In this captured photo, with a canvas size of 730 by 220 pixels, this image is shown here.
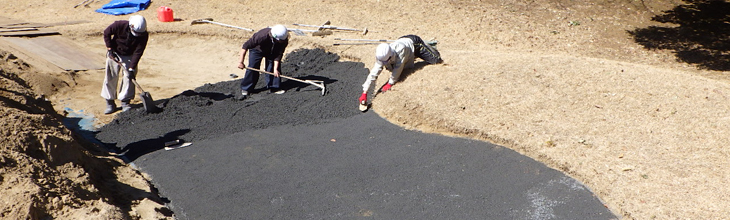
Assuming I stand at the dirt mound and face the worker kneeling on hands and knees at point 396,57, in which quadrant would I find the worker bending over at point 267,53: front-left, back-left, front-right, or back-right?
front-left

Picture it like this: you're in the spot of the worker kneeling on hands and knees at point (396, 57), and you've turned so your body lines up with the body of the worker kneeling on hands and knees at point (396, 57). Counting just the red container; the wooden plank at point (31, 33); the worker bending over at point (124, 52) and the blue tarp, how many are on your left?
0

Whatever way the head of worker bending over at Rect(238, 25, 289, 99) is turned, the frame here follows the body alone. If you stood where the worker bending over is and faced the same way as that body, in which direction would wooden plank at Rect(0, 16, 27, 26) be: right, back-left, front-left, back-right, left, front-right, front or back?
back

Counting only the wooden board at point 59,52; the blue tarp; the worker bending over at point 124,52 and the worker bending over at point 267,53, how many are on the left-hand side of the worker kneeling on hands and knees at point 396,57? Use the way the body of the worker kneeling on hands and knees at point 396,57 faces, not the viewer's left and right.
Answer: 0

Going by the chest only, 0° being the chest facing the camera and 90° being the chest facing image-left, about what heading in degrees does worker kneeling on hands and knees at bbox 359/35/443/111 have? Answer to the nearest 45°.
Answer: approximately 45°

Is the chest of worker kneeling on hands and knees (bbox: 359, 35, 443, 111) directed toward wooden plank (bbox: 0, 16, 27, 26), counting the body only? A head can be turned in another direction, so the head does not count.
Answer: no

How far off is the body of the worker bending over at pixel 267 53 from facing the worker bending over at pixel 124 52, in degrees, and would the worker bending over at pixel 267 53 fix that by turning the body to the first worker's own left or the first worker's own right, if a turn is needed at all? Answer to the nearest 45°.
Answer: approximately 135° to the first worker's own right

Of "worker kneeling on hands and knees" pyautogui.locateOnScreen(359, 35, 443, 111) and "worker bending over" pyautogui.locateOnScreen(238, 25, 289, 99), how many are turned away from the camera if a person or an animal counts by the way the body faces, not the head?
0

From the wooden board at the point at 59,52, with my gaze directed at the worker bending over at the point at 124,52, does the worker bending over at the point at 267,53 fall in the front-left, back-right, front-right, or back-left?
front-left

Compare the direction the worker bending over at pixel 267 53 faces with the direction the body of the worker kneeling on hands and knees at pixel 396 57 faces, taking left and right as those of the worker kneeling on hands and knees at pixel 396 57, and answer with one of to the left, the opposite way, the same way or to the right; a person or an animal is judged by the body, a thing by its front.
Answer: to the left

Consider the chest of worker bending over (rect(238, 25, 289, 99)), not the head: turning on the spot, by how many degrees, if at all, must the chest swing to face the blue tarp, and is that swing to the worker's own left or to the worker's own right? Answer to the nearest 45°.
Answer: approximately 180°

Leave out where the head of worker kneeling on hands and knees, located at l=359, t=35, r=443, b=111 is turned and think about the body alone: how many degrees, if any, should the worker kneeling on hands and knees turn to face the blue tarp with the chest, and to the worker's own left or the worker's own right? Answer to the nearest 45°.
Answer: approximately 90° to the worker's own right

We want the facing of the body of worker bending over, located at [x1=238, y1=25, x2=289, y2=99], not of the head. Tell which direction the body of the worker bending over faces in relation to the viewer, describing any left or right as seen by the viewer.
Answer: facing the viewer and to the right of the viewer

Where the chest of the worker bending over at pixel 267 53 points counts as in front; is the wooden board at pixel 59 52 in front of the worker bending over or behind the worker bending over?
behind

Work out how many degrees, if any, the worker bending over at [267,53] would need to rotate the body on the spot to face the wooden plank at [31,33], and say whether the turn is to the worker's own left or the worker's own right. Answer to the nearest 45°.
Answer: approximately 180°
